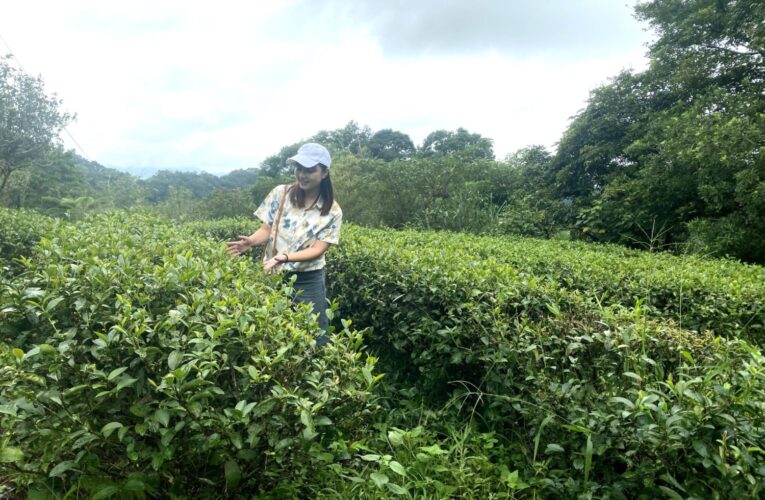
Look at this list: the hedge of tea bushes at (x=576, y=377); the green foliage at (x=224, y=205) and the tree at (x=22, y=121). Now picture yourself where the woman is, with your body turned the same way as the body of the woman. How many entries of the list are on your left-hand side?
1

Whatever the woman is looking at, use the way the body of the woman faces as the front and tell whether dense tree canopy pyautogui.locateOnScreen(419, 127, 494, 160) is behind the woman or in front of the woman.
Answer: behind

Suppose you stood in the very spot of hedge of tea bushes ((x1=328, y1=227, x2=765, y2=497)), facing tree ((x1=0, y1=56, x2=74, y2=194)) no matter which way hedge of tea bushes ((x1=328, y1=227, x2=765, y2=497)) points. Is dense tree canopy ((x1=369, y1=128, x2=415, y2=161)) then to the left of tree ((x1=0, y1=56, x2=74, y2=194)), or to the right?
right

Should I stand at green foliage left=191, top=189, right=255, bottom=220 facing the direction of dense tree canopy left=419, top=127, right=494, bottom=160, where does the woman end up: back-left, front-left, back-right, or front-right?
back-right

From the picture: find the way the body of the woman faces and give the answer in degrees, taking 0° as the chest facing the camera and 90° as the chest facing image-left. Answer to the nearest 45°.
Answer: approximately 45°

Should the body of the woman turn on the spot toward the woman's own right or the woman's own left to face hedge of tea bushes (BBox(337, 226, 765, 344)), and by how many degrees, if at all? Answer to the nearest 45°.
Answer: approximately 135° to the woman's own left

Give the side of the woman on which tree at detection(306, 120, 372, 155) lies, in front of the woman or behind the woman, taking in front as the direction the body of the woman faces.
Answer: behind

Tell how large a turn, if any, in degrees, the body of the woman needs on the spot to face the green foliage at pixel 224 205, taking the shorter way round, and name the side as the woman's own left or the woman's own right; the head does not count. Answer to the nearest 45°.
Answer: approximately 135° to the woman's own right

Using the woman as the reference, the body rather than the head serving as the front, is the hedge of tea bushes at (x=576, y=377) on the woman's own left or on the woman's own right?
on the woman's own left

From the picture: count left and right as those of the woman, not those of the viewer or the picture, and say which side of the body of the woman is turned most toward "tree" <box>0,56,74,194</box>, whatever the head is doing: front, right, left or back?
right

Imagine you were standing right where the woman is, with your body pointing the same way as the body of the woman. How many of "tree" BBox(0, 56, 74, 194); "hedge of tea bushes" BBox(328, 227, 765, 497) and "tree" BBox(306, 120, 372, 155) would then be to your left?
1

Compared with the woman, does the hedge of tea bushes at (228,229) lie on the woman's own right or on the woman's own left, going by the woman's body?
on the woman's own right
